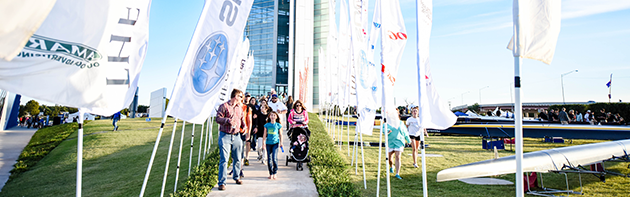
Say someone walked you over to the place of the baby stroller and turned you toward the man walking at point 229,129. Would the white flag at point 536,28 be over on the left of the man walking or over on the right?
left

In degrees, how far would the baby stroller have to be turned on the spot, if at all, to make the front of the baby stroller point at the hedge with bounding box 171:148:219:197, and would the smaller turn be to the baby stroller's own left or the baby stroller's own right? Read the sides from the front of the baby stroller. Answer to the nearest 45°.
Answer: approximately 45° to the baby stroller's own right

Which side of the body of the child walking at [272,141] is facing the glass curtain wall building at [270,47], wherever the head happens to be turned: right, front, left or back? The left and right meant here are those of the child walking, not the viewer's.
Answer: back

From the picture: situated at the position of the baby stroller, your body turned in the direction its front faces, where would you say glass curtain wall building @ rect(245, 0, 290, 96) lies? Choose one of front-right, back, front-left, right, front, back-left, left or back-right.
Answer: back

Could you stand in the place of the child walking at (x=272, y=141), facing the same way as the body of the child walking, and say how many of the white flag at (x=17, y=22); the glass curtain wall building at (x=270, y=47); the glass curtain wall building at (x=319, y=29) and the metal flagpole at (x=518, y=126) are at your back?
2

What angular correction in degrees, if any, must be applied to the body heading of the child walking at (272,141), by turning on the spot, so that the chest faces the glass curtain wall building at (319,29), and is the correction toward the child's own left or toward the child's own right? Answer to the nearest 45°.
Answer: approximately 180°

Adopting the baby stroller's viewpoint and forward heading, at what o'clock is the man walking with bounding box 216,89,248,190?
The man walking is roughly at 1 o'clock from the baby stroller.

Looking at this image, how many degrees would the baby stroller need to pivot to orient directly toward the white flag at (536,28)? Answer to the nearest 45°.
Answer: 0° — it already faces it

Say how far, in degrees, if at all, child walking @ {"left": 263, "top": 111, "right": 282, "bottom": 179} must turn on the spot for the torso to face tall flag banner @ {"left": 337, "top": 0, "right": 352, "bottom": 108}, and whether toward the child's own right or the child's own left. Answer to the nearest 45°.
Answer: approximately 135° to the child's own left

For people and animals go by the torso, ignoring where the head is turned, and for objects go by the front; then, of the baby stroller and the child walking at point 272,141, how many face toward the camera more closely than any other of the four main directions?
2

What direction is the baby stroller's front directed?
toward the camera

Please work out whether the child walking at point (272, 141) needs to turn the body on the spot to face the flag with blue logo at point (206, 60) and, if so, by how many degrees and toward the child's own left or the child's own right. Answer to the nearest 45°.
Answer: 0° — they already face it

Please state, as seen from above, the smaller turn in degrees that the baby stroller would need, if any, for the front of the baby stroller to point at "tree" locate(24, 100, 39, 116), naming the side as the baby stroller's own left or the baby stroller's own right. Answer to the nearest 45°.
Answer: approximately 135° to the baby stroller's own right
